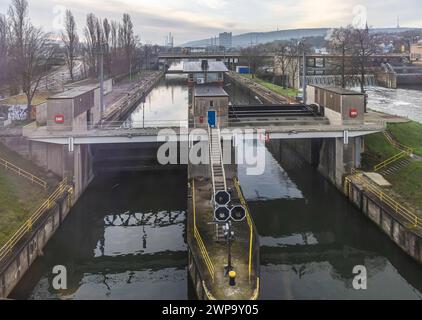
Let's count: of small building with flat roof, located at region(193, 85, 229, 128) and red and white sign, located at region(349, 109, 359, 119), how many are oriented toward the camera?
2

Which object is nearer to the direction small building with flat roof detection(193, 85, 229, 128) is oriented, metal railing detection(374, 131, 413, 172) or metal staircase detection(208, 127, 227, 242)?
the metal staircase

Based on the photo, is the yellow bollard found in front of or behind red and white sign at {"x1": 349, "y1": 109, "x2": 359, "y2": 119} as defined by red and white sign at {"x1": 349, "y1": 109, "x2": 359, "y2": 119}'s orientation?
in front

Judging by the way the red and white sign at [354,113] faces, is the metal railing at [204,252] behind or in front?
in front

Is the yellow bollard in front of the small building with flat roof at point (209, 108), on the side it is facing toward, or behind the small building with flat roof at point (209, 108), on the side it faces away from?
in front

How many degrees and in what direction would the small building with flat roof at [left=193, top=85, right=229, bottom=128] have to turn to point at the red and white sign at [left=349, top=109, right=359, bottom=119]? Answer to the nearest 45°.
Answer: approximately 90° to its left

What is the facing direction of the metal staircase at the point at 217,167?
toward the camera

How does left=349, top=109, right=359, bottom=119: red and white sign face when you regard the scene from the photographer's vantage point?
facing the viewer

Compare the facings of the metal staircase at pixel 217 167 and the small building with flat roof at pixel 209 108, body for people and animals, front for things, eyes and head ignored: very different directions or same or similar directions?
same or similar directions

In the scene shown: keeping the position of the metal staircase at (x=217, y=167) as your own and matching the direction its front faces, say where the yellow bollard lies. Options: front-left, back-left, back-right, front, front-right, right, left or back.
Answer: front
